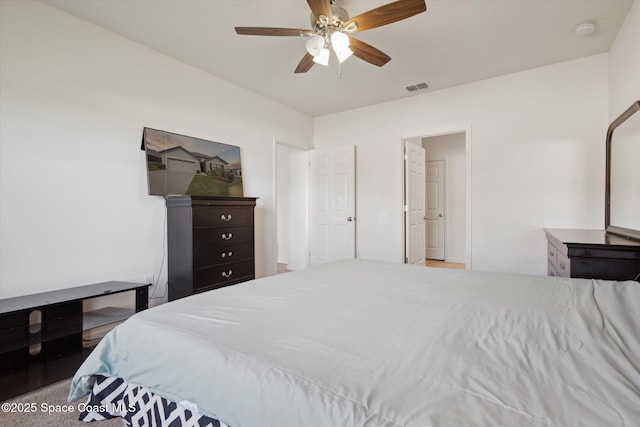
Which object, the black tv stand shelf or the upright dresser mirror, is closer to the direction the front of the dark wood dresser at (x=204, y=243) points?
the upright dresser mirror

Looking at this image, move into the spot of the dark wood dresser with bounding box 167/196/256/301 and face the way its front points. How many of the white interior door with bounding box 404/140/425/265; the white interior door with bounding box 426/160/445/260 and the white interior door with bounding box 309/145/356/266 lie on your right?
0

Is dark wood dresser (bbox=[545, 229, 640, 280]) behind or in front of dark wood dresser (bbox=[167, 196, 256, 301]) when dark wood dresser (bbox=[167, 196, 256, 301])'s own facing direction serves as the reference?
in front

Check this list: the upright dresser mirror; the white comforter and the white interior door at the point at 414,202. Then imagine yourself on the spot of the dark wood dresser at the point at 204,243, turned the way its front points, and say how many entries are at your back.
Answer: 0

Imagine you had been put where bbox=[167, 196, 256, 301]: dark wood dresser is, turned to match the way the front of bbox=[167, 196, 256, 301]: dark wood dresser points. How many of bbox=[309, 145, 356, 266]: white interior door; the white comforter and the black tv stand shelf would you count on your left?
1

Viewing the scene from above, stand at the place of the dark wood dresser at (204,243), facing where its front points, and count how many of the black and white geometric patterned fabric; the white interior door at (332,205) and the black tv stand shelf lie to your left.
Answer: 1

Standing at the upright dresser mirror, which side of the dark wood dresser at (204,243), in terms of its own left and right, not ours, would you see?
front

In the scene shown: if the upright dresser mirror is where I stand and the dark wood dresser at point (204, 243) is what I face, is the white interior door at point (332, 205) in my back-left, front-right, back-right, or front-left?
front-right

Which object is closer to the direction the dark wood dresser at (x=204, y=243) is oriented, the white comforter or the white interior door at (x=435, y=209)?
the white comforter

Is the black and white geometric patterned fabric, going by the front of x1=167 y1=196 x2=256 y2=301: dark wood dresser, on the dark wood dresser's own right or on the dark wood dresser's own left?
on the dark wood dresser's own right

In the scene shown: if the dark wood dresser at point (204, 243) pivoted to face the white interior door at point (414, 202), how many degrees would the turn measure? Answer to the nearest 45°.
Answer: approximately 45° to its left

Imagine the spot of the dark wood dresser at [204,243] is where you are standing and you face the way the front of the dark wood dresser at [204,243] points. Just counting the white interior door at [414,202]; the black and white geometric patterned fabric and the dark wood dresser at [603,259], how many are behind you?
0

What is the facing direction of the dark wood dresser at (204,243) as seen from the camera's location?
facing the viewer and to the right of the viewer

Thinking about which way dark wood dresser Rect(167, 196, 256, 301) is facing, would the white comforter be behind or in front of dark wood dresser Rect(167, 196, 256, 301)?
in front

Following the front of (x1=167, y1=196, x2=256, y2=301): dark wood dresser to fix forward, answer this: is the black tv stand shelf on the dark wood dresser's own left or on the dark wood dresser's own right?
on the dark wood dresser's own right
